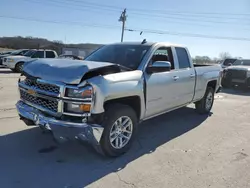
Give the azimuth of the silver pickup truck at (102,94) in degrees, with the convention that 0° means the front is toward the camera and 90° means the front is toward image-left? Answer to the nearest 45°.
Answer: approximately 45°

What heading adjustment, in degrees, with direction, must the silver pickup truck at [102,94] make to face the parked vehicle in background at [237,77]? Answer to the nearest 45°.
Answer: approximately 180°
